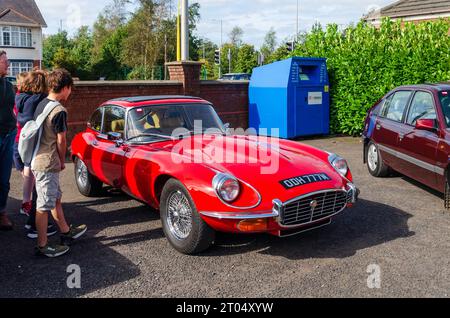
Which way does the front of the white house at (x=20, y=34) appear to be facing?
toward the camera

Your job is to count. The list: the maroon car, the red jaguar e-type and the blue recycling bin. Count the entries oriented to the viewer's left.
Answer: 0

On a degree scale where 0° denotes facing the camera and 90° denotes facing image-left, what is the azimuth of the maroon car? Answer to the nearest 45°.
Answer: approximately 315°

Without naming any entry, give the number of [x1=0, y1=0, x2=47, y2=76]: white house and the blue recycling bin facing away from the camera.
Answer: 0

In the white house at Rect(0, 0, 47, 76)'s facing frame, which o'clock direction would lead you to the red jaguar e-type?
The red jaguar e-type is roughly at 12 o'clock from the white house.

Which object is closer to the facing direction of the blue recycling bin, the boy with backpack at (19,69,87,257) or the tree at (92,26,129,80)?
the boy with backpack

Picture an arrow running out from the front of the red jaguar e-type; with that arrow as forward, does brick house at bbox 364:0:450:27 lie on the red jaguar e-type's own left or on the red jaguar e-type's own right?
on the red jaguar e-type's own left

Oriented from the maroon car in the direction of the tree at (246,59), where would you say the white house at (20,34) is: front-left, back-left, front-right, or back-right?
front-left

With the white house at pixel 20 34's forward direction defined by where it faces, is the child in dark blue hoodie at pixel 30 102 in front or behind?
in front

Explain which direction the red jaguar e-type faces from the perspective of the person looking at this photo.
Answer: facing the viewer and to the right of the viewer

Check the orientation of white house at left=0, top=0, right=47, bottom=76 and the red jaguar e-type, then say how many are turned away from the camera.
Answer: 0
